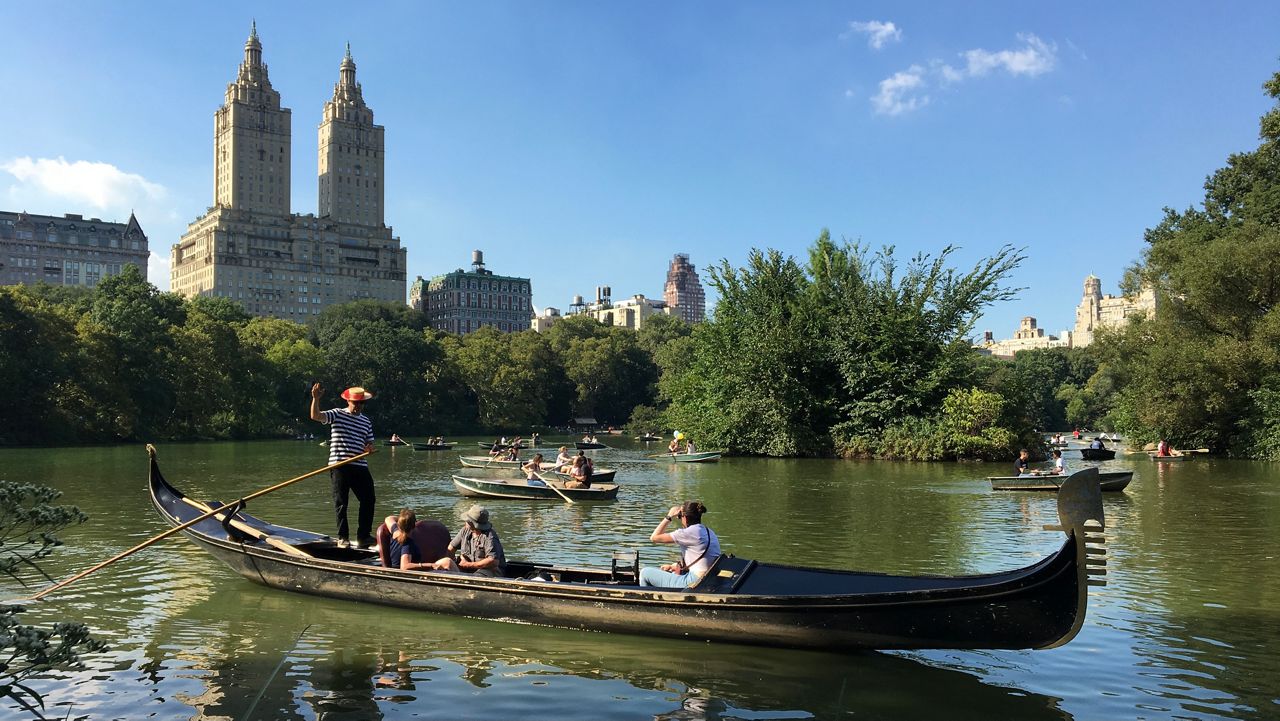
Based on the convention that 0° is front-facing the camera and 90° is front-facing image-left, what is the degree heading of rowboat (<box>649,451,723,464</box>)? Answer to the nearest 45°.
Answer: approximately 270°

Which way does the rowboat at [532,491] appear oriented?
to the viewer's left

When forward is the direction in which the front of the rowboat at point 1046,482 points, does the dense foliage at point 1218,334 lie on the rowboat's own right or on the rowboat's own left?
on the rowboat's own left

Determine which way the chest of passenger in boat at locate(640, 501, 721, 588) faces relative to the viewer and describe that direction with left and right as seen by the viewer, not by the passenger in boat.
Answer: facing to the left of the viewer

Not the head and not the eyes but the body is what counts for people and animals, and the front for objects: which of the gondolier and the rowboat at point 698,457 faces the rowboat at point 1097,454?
the rowboat at point 698,457

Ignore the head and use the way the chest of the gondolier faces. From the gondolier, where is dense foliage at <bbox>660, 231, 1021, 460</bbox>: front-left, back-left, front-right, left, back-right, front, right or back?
back-left

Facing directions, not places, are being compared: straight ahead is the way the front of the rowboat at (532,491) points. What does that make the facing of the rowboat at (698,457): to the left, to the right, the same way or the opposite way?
the opposite way

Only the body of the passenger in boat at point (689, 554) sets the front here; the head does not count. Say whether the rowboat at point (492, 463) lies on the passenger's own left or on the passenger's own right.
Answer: on the passenger's own right

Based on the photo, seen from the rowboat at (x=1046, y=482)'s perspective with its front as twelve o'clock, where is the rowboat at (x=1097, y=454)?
the rowboat at (x=1097, y=454) is roughly at 9 o'clock from the rowboat at (x=1046, y=482).

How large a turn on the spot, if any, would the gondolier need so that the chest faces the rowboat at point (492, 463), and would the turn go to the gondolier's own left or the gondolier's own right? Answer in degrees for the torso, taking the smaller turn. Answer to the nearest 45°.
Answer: approximately 180°
